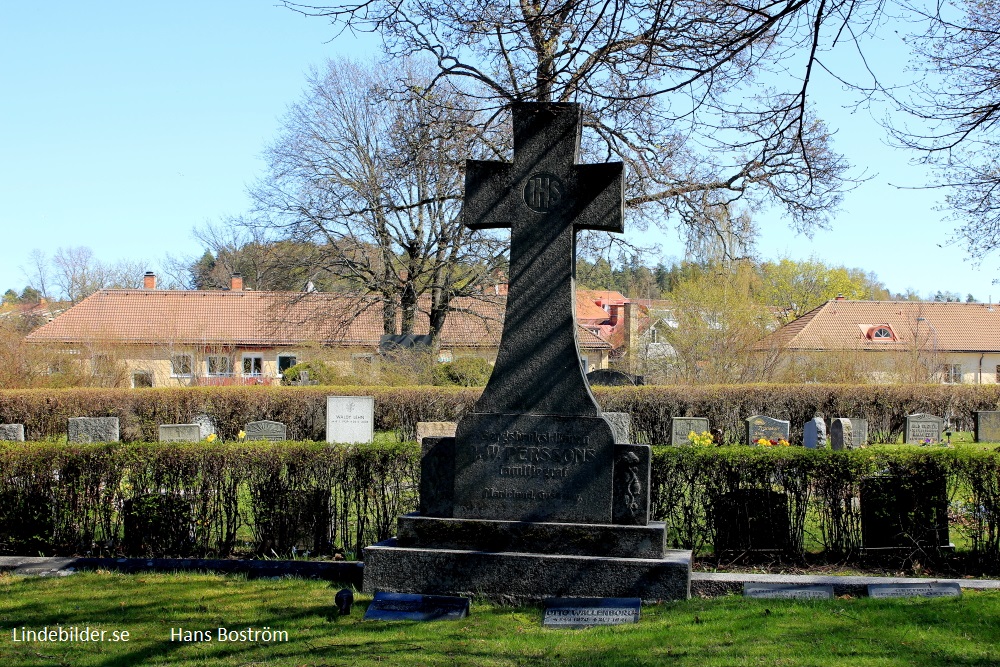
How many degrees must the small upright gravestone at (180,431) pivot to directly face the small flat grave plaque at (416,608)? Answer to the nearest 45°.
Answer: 0° — it already faces it

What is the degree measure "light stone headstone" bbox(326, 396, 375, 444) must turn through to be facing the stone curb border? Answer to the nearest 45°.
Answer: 0° — it already faces it

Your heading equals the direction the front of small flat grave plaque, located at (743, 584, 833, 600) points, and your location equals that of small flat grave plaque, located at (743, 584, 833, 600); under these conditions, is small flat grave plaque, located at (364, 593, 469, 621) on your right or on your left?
on your right

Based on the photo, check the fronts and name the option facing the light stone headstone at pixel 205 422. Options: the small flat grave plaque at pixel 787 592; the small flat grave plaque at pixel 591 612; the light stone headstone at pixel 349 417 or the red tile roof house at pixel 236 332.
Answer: the red tile roof house

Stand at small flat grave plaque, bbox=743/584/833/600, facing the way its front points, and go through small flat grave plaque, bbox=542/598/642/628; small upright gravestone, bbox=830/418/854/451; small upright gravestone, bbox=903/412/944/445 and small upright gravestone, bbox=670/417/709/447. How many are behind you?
3

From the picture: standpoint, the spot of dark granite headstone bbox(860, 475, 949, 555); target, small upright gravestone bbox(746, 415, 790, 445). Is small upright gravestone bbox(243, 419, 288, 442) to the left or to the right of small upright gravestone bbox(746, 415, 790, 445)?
left

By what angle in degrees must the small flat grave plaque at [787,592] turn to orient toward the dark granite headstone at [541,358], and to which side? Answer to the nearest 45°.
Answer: approximately 90° to its right

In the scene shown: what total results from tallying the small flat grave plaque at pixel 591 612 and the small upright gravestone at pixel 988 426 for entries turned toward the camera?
2

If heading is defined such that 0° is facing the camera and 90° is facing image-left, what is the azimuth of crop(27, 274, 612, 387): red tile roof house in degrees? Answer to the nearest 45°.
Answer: approximately 0°

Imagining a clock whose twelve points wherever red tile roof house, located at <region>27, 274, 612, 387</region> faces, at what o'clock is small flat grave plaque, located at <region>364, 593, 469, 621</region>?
The small flat grave plaque is roughly at 12 o'clock from the red tile roof house.

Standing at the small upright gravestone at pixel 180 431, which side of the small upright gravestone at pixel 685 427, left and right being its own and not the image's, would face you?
right

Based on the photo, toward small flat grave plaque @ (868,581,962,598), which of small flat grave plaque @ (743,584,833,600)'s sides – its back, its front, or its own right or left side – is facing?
left
